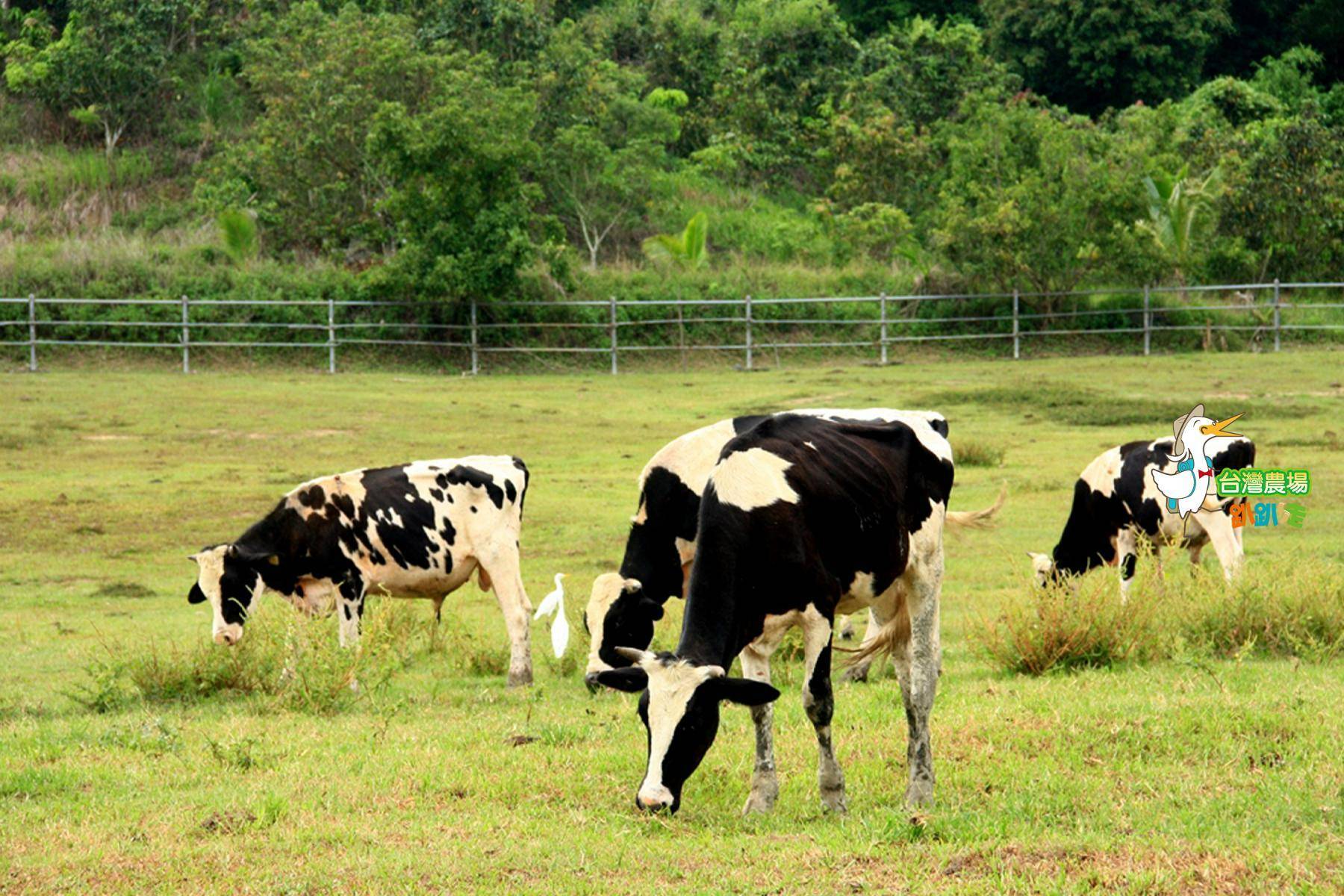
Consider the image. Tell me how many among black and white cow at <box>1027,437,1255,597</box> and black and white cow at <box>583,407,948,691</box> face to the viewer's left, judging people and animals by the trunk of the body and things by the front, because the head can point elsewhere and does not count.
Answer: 2

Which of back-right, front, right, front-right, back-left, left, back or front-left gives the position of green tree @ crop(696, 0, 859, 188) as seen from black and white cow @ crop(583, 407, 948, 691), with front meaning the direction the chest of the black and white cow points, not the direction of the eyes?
right

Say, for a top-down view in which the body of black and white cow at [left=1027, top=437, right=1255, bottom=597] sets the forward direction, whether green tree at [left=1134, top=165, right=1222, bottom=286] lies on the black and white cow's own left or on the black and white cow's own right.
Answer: on the black and white cow's own right

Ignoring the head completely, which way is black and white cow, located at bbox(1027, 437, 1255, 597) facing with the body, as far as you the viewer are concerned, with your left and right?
facing to the left of the viewer

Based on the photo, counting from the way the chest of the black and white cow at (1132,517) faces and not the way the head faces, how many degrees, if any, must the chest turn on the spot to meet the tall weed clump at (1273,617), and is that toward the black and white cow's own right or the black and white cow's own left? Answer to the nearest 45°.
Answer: approximately 90° to the black and white cow's own left

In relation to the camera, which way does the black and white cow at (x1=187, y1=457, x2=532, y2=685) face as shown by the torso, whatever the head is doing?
to the viewer's left

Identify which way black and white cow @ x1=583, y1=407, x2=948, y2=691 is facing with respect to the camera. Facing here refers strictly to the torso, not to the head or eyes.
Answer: to the viewer's left

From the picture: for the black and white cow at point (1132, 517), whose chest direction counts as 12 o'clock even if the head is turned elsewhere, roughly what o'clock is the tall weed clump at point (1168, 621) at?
The tall weed clump is roughly at 9 o'clock from the black and white cow.

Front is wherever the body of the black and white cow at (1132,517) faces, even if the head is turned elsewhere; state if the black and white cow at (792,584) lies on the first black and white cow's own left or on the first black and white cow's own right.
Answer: on the first black and white cow's own left

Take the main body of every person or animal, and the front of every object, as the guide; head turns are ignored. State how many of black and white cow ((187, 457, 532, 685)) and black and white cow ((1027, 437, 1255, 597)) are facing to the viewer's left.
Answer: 2

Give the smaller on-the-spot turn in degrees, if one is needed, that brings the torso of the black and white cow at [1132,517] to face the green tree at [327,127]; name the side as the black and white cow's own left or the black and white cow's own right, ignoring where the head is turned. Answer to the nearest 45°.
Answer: approximately 45° to the black and white cow's own right
